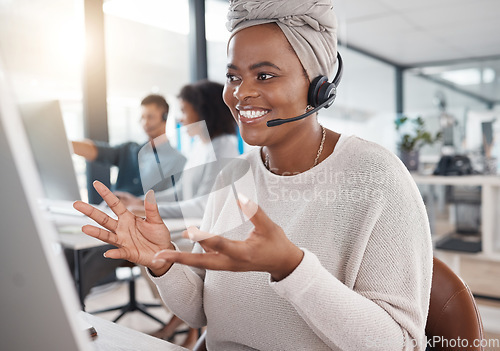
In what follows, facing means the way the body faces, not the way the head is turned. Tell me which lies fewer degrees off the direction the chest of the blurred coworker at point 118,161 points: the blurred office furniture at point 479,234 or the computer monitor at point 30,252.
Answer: the computer monitor

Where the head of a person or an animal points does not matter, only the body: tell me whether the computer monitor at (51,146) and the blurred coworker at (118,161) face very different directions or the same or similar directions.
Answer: very different directions

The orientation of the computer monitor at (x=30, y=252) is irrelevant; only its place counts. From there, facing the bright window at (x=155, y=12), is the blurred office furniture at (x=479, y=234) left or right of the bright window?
right

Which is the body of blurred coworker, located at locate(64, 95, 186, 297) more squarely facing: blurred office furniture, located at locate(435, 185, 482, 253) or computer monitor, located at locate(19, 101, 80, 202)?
the computer monitor

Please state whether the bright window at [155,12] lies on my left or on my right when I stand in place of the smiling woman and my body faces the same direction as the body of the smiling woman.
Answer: on my right

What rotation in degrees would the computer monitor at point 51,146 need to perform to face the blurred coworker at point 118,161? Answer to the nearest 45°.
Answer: approximately 45° to its left

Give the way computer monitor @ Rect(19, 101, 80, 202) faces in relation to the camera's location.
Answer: facing away from the viewer and to the right of the viewer

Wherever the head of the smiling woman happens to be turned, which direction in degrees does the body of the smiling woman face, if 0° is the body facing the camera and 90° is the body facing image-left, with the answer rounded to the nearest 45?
approximately 45°

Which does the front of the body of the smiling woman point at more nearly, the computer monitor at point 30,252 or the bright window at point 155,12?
the computer monitor
